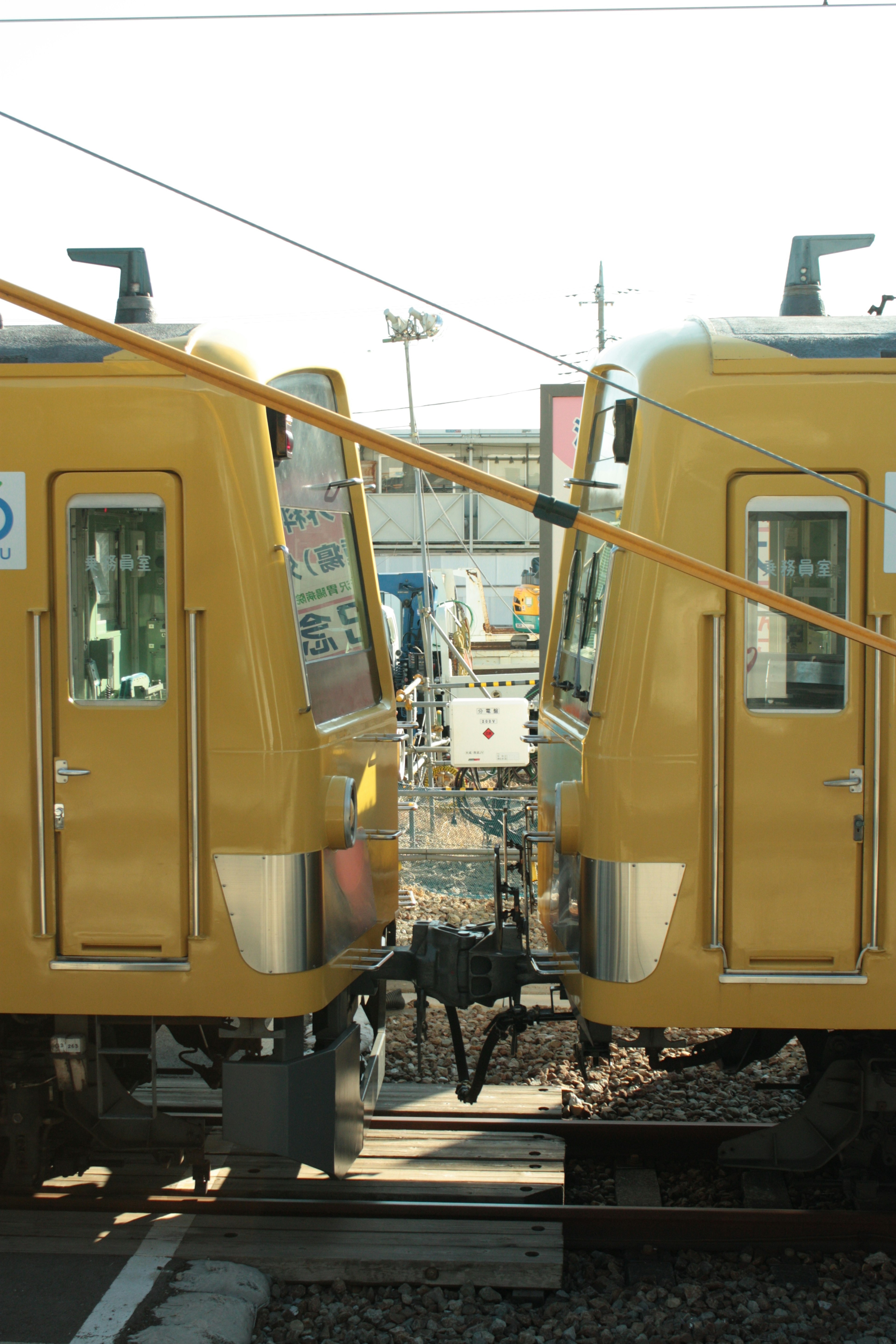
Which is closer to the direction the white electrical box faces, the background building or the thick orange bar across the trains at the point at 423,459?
the thick orange bar across the trains

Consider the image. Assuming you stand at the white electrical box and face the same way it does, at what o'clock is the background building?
The background building is roughly at 6 o'clock from the white electrical box.

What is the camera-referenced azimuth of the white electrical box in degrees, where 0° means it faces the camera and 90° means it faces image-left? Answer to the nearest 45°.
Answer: approximately 0°

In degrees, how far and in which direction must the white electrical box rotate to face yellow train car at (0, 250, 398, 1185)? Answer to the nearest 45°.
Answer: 0° — it already faces it

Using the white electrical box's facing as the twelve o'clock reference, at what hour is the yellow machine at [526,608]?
The yellow machine is roughly at 6 o'clock from the white electrical box.

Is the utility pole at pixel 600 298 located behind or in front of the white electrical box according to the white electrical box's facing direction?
behind

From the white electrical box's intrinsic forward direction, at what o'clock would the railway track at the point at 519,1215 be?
The railway track is roughly at 12 o'clock from the white electrical box.

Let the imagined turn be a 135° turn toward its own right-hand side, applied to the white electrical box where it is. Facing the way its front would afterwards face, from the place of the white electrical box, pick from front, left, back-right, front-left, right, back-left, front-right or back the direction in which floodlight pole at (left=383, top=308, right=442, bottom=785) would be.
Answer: front-right

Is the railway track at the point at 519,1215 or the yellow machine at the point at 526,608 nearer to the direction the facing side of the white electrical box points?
the railway track
